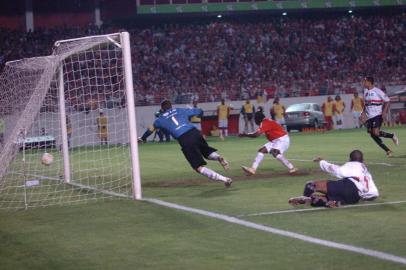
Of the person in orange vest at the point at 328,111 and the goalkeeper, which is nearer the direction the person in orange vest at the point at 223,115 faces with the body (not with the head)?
the goalkeeper

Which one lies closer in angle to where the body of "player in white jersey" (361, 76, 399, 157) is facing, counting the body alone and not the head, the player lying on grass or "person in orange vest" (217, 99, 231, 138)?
the player lying on grass

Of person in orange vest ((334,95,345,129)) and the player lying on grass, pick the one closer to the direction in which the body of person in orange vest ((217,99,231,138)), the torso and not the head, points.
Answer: the player lying on grass

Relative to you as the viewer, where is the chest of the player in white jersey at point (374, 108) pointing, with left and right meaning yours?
facing the viewer and to the left of the viewer

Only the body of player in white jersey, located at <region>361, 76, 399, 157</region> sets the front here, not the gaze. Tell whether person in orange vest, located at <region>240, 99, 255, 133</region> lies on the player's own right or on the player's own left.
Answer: on the player's own right

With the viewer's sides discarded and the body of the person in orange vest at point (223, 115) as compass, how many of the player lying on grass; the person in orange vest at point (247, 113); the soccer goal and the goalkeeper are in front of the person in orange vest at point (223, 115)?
3

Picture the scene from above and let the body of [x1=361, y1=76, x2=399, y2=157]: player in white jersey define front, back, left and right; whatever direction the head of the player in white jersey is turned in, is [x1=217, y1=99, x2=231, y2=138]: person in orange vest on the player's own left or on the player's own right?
on the player's own right

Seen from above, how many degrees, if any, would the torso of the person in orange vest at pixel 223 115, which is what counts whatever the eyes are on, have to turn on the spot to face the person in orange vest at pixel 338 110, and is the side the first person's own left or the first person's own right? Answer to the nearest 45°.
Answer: approximately 90° to the first person's own left

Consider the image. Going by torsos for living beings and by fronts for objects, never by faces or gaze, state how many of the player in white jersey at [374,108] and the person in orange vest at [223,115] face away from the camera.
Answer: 0

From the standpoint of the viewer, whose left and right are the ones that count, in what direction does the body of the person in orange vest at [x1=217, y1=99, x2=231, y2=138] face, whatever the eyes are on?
facing the viewer

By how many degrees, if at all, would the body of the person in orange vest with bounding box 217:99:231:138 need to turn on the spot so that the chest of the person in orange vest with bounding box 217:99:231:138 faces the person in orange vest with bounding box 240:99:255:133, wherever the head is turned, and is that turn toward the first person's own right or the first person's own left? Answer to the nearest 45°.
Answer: approximately 135° to the first person's own left

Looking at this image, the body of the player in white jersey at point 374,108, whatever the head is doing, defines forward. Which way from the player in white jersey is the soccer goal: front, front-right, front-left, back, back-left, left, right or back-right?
front

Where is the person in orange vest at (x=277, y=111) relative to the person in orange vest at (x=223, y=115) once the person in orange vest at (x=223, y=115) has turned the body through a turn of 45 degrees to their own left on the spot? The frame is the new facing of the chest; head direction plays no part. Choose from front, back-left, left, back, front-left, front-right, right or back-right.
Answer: front-left

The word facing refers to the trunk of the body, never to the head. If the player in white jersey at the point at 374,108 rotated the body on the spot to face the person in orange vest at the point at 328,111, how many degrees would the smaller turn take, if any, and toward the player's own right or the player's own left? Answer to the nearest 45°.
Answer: approximately 135° to the player's own right

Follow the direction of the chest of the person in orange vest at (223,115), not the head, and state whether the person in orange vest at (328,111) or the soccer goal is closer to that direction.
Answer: the soccer goal

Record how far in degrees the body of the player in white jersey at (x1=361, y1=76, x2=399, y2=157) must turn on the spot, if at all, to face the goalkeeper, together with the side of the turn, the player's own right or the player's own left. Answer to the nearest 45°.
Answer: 0° — they already face them

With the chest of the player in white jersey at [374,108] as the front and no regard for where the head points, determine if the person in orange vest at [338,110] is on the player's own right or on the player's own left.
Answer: on the player's own right
